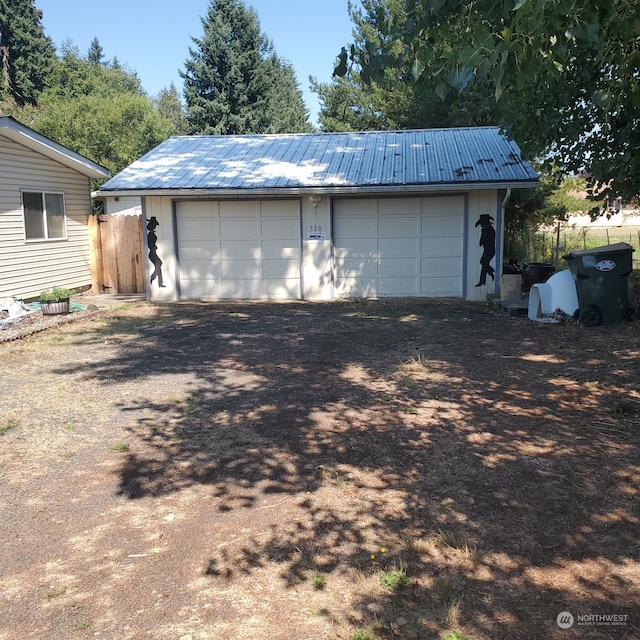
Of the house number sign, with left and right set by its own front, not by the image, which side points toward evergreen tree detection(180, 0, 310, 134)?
back

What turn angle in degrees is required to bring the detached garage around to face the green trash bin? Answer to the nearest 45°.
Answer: approximately 45° to its left

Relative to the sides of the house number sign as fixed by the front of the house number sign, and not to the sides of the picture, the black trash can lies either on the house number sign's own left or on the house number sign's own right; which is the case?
on the house number sign's own left

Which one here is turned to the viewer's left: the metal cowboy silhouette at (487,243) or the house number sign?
the metal cowboy silhouette

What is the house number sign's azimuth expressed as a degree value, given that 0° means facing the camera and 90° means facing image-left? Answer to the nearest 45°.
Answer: approximately 0°
